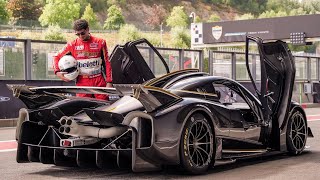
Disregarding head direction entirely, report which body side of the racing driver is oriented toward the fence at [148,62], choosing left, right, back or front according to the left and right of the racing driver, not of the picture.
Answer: back

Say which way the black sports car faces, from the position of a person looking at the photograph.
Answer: facing away from the viewer and to the right of the viewer

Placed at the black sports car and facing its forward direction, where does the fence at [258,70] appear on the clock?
The fence is roughly at 11 o'clock from the black sports car.

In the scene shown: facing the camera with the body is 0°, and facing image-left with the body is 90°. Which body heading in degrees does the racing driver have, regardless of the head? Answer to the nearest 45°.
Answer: approximately 0°

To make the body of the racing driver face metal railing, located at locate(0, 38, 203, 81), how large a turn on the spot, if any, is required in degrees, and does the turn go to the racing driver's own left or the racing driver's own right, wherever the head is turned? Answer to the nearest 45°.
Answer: approximately 180°
